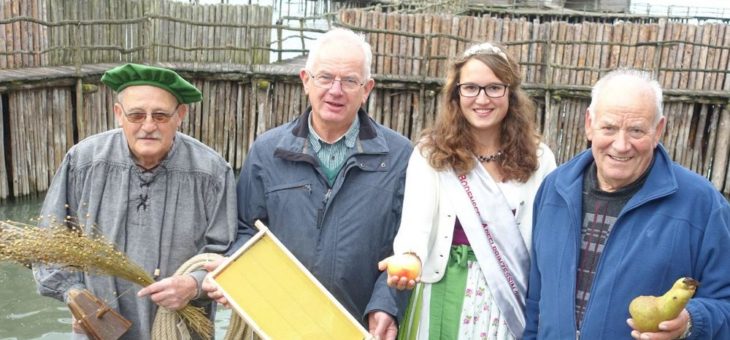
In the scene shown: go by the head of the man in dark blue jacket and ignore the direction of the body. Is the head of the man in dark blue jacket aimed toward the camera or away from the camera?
toward the camera

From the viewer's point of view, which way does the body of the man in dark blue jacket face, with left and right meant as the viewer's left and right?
facing the viewer

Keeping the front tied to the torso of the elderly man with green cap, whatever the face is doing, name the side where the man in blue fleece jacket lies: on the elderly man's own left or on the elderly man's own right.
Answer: on the elderly man's own left

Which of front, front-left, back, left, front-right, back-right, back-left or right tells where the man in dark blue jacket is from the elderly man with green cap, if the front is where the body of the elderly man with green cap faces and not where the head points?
left

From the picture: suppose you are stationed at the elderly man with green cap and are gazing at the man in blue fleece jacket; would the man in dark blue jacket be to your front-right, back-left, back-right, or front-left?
front-left

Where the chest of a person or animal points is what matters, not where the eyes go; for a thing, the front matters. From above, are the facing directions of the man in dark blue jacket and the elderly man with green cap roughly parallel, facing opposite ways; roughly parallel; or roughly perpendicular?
roughly parallel

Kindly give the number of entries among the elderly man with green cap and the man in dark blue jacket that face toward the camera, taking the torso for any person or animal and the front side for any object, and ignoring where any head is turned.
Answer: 2

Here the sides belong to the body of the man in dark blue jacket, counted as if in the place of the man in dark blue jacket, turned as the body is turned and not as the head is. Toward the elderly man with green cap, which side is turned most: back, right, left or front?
right

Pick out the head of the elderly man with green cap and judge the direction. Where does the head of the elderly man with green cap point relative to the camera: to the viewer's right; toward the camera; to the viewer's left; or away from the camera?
toward the camera

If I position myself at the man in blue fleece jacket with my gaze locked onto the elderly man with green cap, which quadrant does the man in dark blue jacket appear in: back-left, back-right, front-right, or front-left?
front-right

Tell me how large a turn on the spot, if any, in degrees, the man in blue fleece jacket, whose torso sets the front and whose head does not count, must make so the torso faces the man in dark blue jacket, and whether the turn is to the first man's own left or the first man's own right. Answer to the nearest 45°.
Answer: approximately 45° to the first man's own right

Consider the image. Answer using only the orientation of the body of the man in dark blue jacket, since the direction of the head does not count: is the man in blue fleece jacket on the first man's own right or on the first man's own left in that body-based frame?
on the first man's own left

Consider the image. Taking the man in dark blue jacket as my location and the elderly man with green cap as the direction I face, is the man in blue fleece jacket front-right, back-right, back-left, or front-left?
back-left

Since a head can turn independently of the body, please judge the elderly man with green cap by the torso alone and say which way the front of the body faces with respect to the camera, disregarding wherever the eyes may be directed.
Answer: toward the camera

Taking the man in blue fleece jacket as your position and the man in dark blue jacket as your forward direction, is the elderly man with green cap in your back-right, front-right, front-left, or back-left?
front-left
